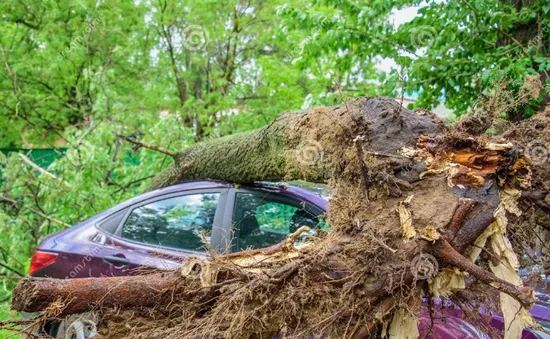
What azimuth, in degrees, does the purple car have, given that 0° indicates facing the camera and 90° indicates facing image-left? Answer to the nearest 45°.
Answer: approximately 270°
